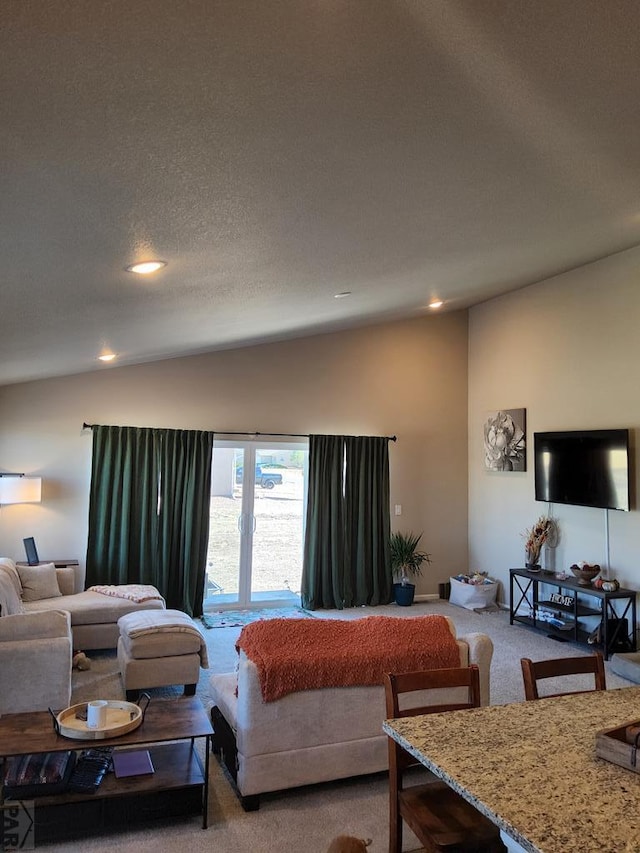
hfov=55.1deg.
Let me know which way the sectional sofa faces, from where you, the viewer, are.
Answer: facing to the right of the viewer

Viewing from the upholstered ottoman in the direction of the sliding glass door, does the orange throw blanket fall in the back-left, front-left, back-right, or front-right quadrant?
back-right

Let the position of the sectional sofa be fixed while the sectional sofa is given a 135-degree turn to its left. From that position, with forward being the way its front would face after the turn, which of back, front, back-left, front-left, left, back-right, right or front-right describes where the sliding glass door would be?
right

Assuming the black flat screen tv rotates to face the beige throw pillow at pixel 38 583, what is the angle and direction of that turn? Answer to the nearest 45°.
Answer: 0° — it already faces it

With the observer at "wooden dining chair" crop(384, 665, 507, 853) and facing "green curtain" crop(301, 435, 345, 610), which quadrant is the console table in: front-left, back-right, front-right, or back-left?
front-right

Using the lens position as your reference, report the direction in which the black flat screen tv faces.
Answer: facing the viewer and to the left of the viewer

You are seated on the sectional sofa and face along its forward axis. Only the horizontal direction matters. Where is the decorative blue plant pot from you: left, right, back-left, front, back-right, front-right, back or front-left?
front-left

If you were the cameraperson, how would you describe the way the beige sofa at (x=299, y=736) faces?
facing away from the viewer and to the left of the viewer

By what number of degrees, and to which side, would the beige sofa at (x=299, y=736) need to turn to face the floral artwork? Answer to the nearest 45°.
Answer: approximately 90° to its right

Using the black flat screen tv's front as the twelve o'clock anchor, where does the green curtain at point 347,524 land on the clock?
The green curtain is roughly at 2 o'clock from the black flat screen tv.

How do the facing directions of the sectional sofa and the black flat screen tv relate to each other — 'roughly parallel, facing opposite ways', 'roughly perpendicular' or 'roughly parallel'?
roughly parallel, facing opposite ways

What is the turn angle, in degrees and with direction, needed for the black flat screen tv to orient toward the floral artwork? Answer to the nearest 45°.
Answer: approximately 90° to its right

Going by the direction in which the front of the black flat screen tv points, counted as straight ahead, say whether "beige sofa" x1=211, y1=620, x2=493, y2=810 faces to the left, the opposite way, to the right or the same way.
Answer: to the right

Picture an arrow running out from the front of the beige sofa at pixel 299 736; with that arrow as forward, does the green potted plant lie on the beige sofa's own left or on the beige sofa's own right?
on the beige sofa's own right

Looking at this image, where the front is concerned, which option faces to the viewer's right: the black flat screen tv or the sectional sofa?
the sectional sofa

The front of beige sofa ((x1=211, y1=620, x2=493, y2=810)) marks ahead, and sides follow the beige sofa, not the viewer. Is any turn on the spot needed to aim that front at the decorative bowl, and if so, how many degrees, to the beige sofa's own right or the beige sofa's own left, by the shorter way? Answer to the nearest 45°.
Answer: approximately 90° to the beige sofa's own right

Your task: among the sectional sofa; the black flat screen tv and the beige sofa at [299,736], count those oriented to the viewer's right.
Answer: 1

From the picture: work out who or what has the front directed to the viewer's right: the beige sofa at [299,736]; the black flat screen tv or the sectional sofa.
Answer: the sectional sofa
